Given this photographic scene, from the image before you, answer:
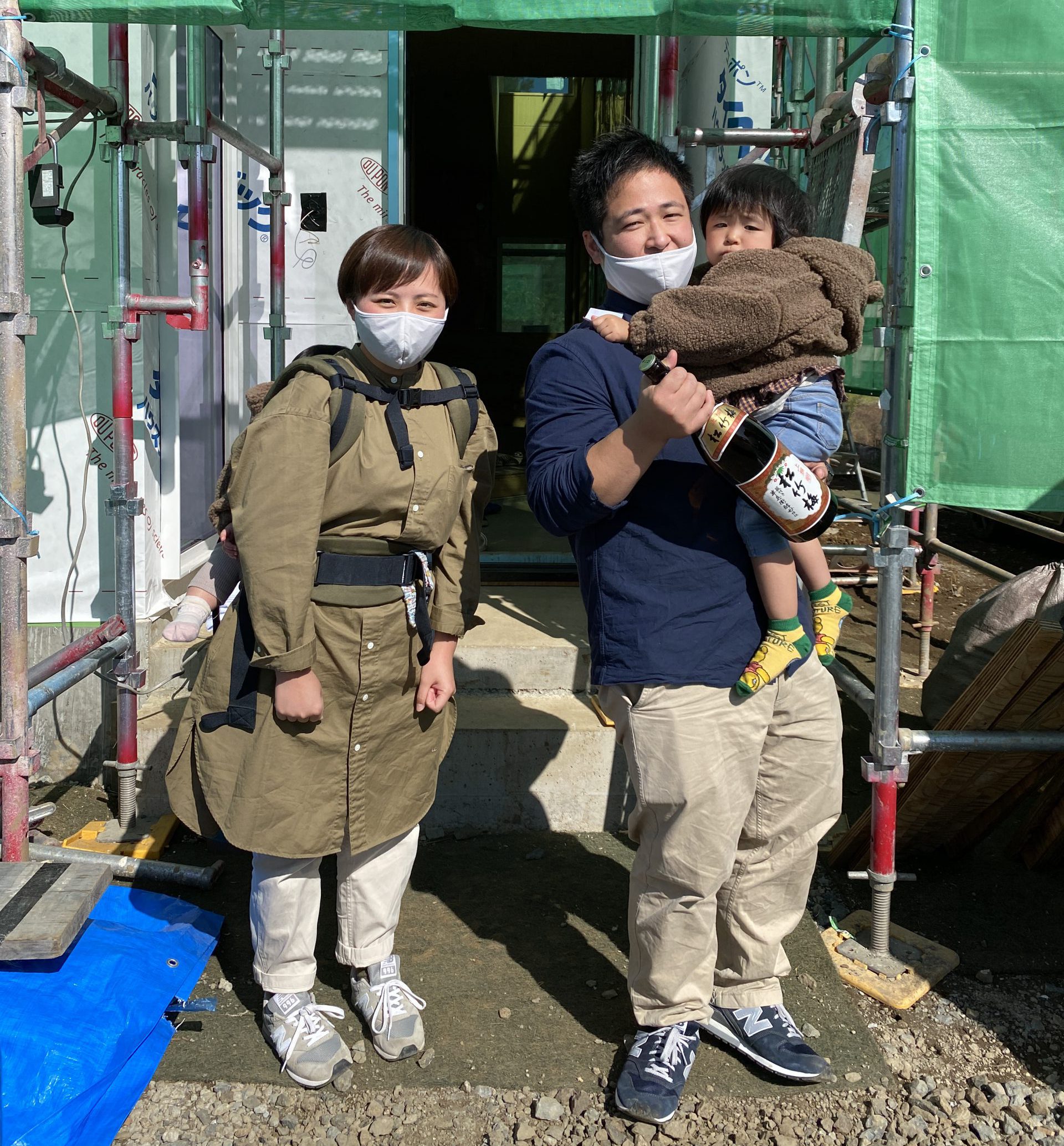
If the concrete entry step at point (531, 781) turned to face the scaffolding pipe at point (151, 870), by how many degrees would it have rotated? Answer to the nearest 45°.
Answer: approximately 45° to its right

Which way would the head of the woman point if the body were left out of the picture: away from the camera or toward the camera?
toward the camera

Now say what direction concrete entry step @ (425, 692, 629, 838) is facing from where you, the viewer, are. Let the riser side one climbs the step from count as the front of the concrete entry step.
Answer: facing the viewer

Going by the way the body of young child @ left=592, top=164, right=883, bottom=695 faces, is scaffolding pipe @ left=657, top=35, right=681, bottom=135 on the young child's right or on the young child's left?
on the young child's right

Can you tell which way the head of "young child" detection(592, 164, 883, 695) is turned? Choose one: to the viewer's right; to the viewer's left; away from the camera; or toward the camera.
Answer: toward the camera

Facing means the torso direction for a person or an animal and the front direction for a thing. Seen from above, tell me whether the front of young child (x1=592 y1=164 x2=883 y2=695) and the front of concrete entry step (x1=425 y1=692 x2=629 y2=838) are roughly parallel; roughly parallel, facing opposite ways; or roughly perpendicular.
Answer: roughly perpendicular

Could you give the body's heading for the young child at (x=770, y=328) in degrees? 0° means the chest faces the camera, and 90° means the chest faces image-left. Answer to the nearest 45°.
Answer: approximately 90°

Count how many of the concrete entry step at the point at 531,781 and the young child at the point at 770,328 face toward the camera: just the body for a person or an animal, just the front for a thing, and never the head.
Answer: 1
